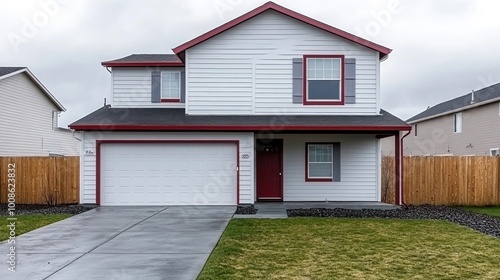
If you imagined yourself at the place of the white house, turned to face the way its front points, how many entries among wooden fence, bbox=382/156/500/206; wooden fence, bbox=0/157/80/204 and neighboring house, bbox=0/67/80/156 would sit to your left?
1

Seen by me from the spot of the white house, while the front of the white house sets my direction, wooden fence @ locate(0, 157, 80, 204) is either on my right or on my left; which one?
on my right

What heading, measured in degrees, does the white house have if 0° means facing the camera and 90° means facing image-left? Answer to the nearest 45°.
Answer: approximately 0°

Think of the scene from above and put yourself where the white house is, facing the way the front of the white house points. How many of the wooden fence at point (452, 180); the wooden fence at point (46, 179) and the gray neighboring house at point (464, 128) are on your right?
1

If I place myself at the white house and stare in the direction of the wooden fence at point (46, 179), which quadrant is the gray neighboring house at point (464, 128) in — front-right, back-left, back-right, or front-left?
back-right

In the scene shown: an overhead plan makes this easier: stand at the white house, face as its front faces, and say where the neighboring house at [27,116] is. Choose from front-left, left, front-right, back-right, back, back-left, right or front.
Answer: back-right

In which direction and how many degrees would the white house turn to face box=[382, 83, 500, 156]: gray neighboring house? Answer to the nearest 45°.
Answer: approximately 135° to its left

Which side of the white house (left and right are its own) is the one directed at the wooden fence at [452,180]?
left
